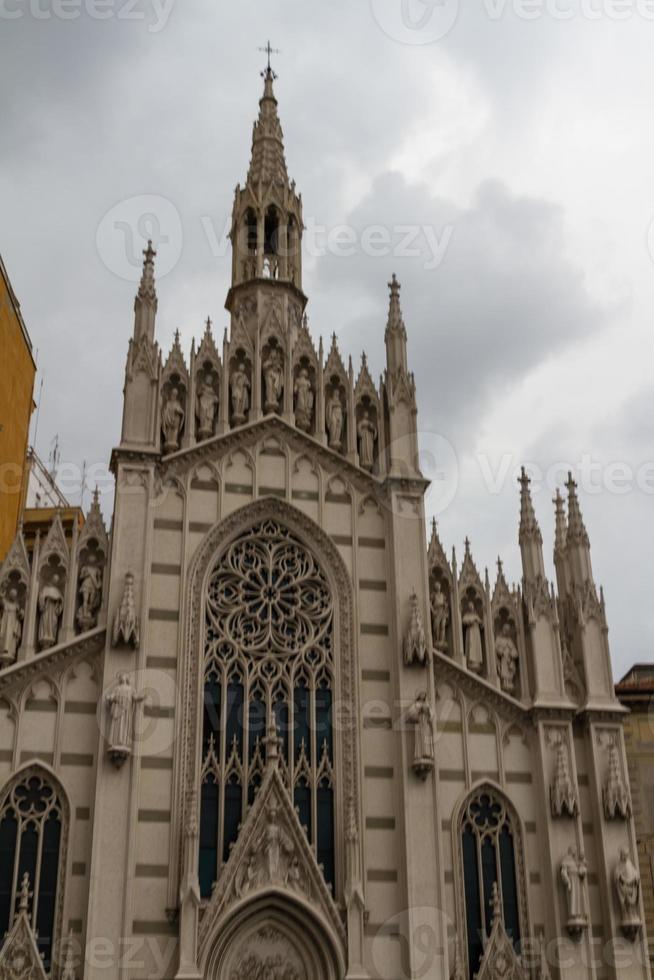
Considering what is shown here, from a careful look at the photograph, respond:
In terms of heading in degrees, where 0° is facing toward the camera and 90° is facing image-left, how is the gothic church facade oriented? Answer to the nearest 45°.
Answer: approximately 0°
